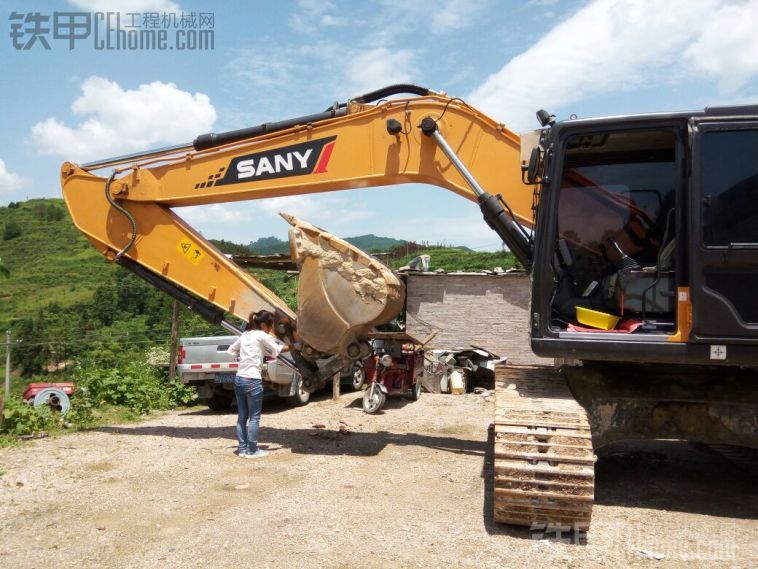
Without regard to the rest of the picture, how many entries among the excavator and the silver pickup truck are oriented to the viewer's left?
1

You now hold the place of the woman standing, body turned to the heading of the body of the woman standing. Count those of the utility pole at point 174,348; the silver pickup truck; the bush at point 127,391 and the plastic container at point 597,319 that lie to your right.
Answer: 1

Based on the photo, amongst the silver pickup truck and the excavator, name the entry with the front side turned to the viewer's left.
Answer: the excavator

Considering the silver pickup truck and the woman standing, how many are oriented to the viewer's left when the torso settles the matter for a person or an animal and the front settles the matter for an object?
0

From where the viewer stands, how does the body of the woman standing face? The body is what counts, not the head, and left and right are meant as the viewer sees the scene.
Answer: facing away from the viewer and to the right of the viewer

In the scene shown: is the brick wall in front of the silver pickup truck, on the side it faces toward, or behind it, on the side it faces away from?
in front

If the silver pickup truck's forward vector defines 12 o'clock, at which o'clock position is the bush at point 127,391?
The bush is roughly at 8 o'clock from the silver pickup truck.

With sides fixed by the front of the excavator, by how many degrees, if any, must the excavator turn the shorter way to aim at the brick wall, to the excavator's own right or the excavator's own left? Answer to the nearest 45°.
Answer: approximately 90° to the excavator's own right

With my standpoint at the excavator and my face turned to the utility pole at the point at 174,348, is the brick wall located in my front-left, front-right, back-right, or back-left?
front-right

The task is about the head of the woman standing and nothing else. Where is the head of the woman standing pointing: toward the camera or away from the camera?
away from the camera

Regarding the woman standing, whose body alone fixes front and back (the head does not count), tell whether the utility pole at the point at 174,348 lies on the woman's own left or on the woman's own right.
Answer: on the woman's own left

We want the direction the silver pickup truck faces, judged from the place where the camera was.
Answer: facing away from the viewer and to the right of the viewer

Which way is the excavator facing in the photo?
to the viewer's left

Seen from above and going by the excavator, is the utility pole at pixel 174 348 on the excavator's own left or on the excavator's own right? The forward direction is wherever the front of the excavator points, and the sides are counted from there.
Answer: on the excavator's own right

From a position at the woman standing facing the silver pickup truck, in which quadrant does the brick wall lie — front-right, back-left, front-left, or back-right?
front-right

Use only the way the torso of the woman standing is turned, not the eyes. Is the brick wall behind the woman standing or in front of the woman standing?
in front

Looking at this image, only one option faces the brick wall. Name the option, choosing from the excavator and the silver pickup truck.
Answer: the silver pickup truck
